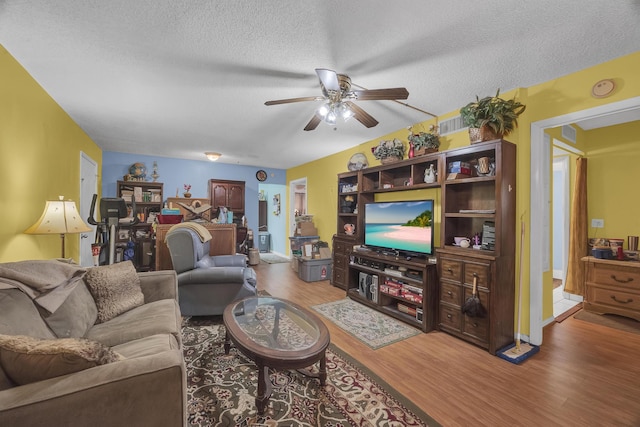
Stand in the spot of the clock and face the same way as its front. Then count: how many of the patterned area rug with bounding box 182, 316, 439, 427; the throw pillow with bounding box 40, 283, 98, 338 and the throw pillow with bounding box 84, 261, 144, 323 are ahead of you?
3

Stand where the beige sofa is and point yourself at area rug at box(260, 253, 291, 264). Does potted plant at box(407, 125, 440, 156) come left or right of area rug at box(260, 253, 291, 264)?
right

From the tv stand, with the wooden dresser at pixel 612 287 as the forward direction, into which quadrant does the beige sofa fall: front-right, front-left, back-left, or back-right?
back-right

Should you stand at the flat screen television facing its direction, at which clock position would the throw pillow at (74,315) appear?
The throw pillow is roughly at 12 o'clock from the flat screen television.

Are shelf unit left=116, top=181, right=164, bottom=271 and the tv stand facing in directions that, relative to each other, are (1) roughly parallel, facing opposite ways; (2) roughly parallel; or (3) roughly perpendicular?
roughly perpendicular

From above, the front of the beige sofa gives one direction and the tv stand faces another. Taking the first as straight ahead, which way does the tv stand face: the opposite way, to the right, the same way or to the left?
the opposite way

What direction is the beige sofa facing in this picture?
to the viewer's right

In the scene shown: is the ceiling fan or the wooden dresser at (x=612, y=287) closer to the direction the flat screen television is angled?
the ceiling fan

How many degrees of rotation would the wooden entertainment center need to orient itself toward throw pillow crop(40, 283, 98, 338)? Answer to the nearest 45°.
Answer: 0° — it already faces it

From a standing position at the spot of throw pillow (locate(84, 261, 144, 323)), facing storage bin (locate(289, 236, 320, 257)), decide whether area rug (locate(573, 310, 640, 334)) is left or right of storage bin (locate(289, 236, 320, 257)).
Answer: right

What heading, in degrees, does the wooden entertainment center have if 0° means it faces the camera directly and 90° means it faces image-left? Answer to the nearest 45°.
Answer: approximately 45°

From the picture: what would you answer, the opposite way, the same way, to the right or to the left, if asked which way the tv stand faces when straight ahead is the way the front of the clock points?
to the right

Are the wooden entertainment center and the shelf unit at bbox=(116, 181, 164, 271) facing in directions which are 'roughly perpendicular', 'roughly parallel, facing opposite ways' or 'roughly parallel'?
roughly perpendicular

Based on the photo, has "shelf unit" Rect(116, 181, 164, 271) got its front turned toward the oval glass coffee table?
yes

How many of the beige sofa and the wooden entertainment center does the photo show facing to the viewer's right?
1

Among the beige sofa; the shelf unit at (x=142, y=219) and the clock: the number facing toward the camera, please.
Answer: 2
